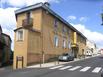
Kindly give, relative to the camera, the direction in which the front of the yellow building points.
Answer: facing the viewer and to the right of the viewer
